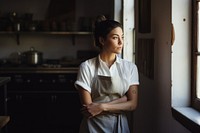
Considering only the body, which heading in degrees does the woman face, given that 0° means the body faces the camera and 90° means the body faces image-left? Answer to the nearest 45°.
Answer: approximately 0°

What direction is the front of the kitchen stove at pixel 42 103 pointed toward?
toward the camera

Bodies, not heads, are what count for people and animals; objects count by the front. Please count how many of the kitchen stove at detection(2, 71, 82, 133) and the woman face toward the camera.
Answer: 2

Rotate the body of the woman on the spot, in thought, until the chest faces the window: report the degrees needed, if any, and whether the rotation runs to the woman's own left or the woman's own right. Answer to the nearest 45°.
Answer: approximately 90° to the woman's own left

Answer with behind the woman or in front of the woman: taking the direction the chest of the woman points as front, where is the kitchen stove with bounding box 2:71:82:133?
behind

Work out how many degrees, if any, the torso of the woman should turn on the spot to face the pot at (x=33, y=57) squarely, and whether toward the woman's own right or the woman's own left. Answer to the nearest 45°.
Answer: approximately 180°

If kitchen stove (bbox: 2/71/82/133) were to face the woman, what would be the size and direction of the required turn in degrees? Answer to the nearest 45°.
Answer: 0° — it already faces them
